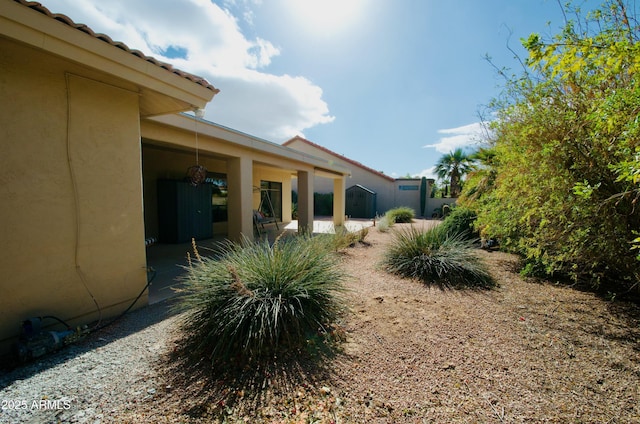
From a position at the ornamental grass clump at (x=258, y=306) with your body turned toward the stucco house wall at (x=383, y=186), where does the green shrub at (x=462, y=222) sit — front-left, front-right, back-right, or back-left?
front-right

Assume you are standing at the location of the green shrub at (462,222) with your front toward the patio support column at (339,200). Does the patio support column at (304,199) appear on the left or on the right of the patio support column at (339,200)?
left

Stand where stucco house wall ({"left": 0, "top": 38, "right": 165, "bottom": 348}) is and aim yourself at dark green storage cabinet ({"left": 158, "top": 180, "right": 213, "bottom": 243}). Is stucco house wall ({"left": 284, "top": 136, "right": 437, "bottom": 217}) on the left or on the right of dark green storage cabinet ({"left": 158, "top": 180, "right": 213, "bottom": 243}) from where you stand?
right

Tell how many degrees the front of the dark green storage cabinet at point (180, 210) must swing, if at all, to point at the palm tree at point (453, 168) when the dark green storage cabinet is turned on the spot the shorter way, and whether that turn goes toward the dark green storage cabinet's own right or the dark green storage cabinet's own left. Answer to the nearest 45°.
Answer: approximately 45° to the dark green storage cabinet's own left

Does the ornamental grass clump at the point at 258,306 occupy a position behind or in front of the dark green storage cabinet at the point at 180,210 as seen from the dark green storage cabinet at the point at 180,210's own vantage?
in front

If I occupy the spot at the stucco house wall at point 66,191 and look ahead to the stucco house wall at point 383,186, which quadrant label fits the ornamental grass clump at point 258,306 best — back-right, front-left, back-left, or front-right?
front-right

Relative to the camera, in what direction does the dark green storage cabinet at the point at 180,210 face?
facing the viewer and to the right of the viewer

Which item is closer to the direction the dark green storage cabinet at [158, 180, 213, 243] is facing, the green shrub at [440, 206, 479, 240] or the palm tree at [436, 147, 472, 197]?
the green shrub

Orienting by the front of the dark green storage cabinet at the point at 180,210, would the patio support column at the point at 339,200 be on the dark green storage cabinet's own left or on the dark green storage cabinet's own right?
on the dark green storage cabinet's own left

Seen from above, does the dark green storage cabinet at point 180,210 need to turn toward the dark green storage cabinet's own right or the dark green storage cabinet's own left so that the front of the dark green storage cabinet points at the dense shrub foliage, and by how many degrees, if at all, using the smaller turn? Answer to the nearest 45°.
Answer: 0° — it already faces it

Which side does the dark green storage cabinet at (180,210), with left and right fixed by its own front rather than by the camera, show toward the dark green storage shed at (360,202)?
left

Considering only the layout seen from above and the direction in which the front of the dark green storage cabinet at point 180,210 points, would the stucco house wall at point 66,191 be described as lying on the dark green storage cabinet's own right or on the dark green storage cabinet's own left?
on the dark green storage cabinet's own right

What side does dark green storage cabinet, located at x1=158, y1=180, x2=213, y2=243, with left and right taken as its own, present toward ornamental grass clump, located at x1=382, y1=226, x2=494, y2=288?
front
